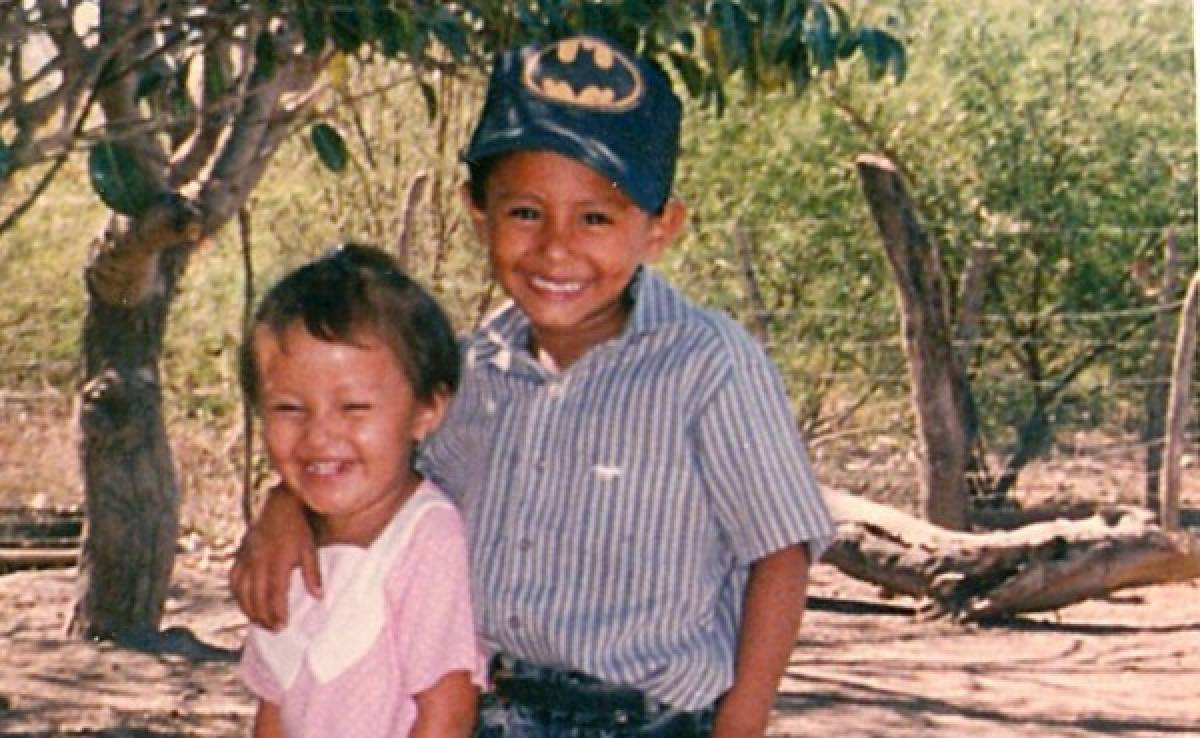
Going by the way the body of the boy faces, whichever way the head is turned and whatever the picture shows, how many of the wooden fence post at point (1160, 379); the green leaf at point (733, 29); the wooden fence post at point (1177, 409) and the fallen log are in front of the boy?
0

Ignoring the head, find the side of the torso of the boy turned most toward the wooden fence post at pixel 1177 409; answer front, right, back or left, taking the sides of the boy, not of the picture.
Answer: back

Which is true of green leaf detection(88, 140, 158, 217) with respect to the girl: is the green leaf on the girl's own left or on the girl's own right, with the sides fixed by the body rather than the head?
on the girl's own right

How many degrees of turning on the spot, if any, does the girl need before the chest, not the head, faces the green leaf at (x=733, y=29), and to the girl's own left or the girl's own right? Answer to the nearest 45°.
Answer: approximately 180°

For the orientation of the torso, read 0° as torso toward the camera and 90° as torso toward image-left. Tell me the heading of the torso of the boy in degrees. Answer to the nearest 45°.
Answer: approximately 45°

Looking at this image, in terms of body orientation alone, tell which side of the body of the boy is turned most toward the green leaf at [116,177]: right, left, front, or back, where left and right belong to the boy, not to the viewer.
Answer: right

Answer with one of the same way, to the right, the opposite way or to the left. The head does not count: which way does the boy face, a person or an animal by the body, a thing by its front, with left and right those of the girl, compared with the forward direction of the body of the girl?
the same way

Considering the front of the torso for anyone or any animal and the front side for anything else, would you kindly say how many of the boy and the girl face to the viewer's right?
0

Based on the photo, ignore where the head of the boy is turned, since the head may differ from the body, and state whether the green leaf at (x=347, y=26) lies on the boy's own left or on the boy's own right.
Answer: on the boy's own right

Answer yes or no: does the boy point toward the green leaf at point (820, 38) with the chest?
no

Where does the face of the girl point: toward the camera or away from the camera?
toward the camera

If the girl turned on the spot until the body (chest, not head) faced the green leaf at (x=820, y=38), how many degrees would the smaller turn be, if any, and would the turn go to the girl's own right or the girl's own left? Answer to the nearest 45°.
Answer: approximately 180°

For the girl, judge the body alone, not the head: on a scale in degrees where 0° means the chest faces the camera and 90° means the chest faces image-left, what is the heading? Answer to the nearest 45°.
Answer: approximately 45°

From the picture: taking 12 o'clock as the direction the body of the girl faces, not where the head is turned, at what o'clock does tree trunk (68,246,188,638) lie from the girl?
The tree trunk is roughly at 4 o'clock from the girl.

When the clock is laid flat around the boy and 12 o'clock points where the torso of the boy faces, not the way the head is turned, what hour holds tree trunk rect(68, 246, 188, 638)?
The tree trunk is roughly at 4 o'clock from the boy.

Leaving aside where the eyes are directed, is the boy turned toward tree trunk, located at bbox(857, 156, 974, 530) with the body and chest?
no
